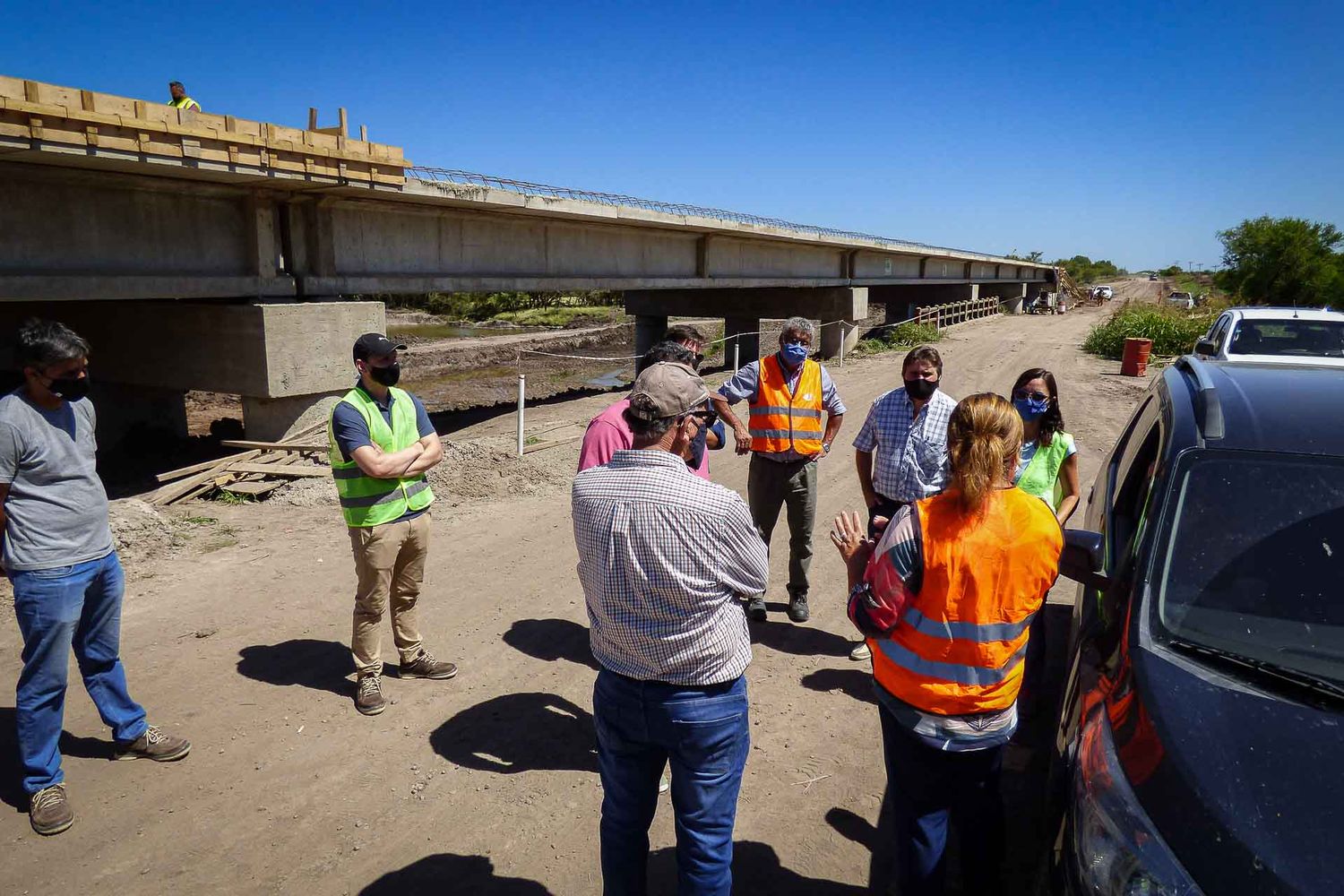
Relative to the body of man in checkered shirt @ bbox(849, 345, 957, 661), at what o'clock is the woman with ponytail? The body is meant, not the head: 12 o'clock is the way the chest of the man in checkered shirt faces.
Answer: The woman with ponytail is roughly at 12 o'clock from the man in checkered shirt.

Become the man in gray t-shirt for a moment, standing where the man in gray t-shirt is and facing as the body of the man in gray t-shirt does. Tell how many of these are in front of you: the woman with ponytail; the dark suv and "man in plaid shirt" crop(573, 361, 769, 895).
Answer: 3

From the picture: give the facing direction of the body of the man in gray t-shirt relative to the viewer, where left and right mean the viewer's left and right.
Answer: facing the viewer and to the right of the viewer

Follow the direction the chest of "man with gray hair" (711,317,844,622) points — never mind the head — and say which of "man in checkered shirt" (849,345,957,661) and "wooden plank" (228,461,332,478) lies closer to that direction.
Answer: the man in checkered shirt

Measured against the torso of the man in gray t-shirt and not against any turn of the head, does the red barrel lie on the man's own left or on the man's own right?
on the man's own left

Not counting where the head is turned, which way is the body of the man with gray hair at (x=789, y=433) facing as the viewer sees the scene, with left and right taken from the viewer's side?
facing the viewer

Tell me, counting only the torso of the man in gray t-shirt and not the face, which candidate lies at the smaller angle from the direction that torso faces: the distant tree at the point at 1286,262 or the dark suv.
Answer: the dark suv

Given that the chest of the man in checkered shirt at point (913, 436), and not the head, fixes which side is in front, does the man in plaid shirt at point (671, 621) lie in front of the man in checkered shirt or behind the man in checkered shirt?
in front

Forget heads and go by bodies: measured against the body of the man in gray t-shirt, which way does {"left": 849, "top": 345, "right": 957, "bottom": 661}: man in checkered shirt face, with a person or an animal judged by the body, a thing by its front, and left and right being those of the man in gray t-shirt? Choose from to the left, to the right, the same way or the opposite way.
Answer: to the right

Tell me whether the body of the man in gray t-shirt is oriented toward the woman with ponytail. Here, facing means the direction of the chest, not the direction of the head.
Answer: yes

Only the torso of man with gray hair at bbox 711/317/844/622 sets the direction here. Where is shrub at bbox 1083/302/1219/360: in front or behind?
behind

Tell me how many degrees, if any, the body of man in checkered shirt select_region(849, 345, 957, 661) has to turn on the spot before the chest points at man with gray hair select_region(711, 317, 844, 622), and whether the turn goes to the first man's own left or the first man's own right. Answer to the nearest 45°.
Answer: approximately 135° to the first man's own right

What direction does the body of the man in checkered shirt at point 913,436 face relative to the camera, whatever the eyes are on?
toward the camera

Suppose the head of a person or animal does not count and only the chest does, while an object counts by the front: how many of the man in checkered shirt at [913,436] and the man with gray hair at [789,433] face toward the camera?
2

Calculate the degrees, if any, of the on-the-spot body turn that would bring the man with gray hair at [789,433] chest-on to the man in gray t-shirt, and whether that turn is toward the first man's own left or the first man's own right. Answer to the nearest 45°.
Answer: approximately 45° to the first man's own right

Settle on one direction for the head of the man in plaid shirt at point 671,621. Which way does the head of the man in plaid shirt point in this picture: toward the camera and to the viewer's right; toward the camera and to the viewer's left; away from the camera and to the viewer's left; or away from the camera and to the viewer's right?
away from the camera and to the viewer's right

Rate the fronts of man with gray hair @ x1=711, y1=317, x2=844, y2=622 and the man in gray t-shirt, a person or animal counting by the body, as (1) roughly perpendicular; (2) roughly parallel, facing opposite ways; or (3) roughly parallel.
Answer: roughly perpendicular

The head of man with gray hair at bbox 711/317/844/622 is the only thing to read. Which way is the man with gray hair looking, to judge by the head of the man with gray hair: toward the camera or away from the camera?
toward the camera

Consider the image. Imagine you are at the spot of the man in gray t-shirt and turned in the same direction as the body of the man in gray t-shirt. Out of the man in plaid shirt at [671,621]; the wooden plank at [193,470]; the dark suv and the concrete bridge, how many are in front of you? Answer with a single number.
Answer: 2
